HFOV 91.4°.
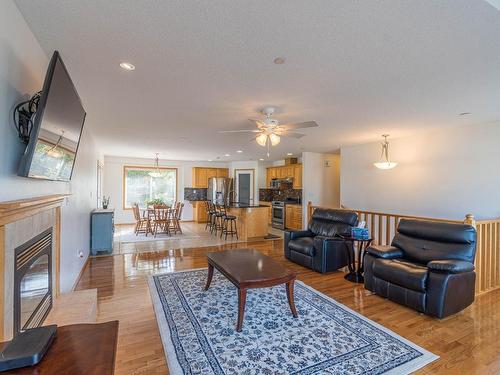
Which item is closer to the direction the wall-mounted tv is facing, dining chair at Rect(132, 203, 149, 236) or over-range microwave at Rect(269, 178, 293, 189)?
the over-range microwave

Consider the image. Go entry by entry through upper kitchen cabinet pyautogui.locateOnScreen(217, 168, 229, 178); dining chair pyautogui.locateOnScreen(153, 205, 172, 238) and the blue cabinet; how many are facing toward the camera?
1

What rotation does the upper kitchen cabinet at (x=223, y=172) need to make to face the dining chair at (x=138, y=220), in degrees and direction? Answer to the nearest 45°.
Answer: approximately 45° to its right

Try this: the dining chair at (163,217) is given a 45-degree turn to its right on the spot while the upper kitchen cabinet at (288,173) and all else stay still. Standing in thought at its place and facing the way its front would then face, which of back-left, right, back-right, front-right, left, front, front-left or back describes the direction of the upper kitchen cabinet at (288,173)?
front-right

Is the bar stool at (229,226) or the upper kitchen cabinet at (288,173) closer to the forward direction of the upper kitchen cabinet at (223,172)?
the bar stool

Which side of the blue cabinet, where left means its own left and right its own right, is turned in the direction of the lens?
right

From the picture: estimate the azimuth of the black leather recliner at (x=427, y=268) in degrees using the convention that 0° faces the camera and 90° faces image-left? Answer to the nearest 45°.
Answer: approximately 45°

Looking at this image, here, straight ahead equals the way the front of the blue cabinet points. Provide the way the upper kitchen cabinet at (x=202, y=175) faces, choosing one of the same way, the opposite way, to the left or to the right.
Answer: to the right

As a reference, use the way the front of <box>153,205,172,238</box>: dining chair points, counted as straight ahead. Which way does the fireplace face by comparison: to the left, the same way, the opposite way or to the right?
to the right

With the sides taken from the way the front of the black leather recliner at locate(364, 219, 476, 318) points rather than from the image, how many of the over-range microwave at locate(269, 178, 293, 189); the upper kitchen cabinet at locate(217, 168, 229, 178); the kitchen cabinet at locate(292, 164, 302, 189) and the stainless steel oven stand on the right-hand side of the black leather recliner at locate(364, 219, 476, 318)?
4

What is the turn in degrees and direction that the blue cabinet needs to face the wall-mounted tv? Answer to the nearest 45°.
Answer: approximately 90° to its right

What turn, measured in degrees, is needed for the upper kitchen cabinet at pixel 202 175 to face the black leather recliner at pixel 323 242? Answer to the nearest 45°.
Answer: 0° — it already faces it
